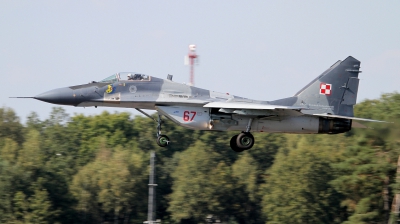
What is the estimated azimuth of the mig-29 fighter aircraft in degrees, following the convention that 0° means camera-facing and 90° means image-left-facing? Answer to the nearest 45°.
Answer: approximately 90°
